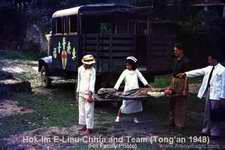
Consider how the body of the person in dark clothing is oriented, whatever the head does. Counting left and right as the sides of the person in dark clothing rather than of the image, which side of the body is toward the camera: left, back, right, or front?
left

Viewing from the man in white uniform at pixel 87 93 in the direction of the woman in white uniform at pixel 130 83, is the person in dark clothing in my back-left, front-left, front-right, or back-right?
front-right

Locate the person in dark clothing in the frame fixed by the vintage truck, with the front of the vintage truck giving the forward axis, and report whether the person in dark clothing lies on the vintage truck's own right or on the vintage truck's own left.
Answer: on the vintage truck's own left

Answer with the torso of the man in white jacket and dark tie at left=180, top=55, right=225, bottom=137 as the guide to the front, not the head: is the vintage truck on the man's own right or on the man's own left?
on the man's own right

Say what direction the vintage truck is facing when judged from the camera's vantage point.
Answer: facing the viewer and to the left of the viewer

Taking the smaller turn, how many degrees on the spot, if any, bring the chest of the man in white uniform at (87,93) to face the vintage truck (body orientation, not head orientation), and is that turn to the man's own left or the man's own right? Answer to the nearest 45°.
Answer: approximately 180°

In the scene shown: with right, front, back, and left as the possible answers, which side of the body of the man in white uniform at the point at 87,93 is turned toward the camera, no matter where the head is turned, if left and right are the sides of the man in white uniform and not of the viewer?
front

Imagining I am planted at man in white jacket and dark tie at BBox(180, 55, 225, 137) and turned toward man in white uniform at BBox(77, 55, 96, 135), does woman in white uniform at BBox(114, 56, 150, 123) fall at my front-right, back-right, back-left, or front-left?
front-right

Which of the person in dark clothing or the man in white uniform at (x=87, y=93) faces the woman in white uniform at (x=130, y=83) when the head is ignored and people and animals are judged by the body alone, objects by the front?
the person in dark clothing
